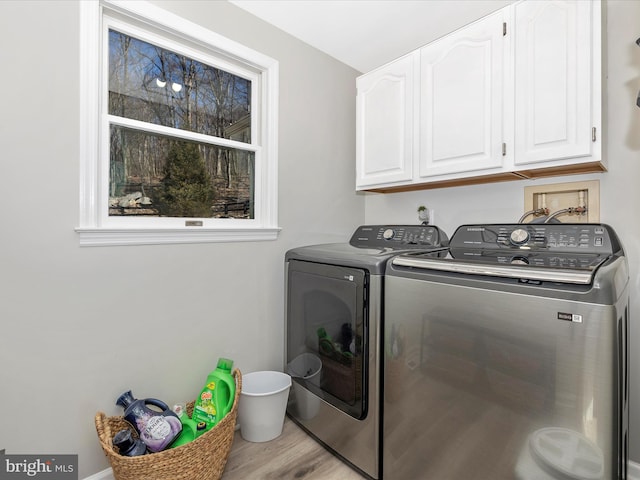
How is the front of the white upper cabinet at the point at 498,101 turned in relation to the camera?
facing the viewer and to the left of the viewer

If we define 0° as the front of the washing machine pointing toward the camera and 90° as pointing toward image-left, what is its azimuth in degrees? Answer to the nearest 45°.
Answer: approximately 45°

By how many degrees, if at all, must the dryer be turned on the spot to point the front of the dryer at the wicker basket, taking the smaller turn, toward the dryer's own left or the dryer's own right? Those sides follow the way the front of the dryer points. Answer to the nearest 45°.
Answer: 0° — it already faces it

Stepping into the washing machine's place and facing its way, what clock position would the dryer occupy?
The dryer is roughly at 2 o'clock from the washing machine.

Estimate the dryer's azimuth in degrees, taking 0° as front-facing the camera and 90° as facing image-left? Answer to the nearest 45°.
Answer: approximately 45°

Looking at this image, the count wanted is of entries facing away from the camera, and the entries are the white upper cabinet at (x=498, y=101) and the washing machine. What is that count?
0

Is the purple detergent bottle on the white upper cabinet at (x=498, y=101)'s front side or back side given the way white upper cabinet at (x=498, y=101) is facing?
on the front side

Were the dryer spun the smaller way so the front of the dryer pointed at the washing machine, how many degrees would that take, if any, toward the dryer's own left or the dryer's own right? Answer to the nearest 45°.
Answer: approximately 90° to the dryer's own left

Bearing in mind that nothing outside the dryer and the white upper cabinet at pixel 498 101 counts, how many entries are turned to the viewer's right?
0

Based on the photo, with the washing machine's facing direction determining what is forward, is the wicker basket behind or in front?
in front

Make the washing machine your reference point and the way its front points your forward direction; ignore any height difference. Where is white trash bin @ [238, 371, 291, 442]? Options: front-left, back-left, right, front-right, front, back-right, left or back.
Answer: front-right
